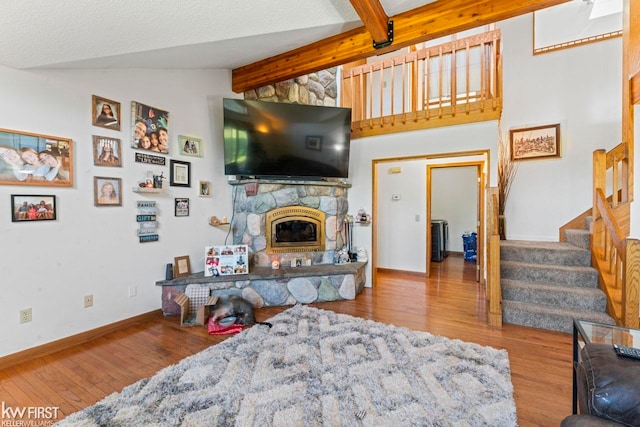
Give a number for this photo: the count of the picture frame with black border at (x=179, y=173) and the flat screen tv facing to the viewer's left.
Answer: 0

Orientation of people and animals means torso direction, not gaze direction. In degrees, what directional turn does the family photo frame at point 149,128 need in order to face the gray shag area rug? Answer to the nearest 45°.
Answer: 0° — it already faces it

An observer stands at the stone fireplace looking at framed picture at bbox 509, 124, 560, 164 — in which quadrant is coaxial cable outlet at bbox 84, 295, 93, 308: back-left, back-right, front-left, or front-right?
back-right

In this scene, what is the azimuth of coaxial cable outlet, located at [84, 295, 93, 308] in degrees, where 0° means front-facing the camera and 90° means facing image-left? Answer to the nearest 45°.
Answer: approximately 315°

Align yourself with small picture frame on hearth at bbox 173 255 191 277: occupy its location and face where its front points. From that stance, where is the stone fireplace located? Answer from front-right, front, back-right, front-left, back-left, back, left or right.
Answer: front-left

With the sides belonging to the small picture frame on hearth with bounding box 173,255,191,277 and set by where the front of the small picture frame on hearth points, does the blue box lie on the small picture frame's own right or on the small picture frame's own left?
on the small picture frame's own left

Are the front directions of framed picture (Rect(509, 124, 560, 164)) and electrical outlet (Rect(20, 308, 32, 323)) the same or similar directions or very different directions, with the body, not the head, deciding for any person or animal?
very different directions
